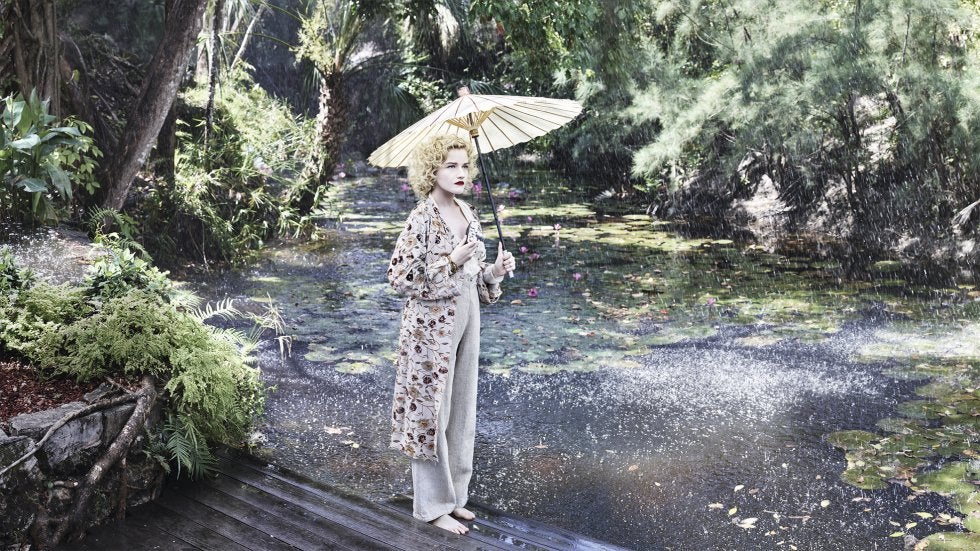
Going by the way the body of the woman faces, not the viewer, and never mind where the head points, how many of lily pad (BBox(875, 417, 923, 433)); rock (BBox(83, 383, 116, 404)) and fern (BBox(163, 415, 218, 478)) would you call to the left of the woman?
1

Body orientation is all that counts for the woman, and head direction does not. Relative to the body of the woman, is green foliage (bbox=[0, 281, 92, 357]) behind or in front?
behind

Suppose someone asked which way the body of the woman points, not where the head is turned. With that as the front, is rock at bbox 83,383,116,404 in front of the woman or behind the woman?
behind

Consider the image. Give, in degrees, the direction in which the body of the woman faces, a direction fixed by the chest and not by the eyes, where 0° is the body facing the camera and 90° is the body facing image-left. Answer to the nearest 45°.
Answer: approximately 315°

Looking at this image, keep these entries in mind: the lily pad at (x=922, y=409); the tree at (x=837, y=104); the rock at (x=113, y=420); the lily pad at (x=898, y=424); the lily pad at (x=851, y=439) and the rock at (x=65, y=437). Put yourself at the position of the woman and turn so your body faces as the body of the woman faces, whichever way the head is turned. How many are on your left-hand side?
4

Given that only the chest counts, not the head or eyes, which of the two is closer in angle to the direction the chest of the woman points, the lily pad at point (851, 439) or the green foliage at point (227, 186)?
the lily pad

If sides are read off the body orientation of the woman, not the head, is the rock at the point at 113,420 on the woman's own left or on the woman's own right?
on the woman's own right

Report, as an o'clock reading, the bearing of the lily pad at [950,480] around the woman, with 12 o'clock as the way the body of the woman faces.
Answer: The lily pad is roughly at 10 o'clock from the woman.

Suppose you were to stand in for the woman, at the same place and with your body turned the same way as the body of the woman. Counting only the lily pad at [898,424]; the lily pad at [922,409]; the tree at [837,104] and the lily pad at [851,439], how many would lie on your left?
4

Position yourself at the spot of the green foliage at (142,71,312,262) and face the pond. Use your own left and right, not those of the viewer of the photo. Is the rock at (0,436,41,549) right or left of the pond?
right

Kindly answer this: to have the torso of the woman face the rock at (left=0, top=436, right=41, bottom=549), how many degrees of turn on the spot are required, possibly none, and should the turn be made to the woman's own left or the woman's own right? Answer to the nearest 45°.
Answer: approximately 135° to the woman's own right

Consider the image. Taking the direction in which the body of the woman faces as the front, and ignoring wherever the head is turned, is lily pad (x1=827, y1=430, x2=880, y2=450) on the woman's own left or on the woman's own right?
on the woman's own left

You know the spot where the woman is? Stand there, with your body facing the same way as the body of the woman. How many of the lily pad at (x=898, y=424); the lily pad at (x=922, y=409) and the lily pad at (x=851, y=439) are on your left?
3
